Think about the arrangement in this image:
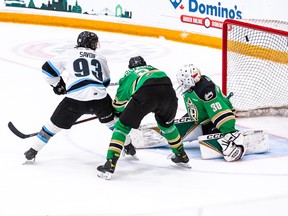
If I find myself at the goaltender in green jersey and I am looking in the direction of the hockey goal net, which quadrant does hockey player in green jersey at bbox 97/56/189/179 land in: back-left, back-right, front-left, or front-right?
back-left

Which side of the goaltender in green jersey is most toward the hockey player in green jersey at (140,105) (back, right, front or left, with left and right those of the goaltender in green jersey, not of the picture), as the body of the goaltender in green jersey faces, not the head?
front

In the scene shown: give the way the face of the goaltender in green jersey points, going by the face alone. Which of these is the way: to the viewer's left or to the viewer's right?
to the viewer's left

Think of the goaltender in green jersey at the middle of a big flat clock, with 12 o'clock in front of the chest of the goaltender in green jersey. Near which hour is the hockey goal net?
The hockey goal net is roughly at 5 o'clock from the goaltender in green jersey.

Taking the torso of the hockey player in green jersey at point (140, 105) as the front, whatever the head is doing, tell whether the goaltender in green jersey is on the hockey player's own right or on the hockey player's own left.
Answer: on the hockey player's own right

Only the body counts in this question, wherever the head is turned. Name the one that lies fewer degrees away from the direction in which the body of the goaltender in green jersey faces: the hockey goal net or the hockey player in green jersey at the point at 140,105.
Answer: the hockey player in green jersey

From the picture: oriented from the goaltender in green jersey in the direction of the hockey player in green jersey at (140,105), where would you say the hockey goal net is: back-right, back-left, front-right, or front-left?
back-right

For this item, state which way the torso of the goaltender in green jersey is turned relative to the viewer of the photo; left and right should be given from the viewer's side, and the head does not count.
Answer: facing the viewer and to the left of the viewer
